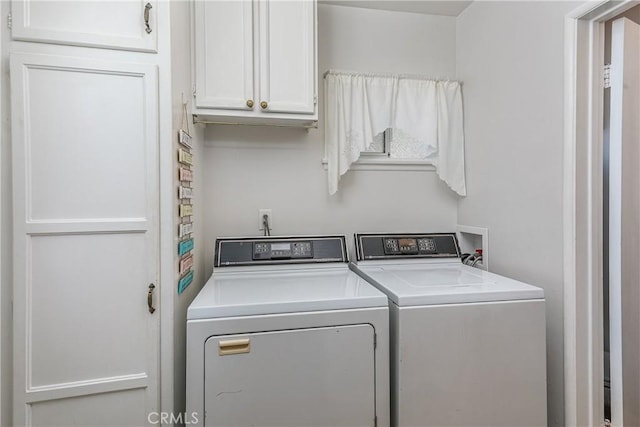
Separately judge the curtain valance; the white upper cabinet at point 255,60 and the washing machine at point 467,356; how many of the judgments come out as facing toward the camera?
3

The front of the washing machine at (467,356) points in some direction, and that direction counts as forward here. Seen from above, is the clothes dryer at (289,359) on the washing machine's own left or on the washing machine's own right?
on the washing machine's own right

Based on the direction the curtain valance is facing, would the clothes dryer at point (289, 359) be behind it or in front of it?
in front

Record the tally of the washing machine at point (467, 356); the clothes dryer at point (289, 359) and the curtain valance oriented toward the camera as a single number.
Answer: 3

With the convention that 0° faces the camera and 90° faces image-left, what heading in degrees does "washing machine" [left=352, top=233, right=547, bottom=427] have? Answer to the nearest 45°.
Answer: approximately 0°

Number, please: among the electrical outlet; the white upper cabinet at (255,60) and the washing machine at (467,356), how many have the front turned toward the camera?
3
